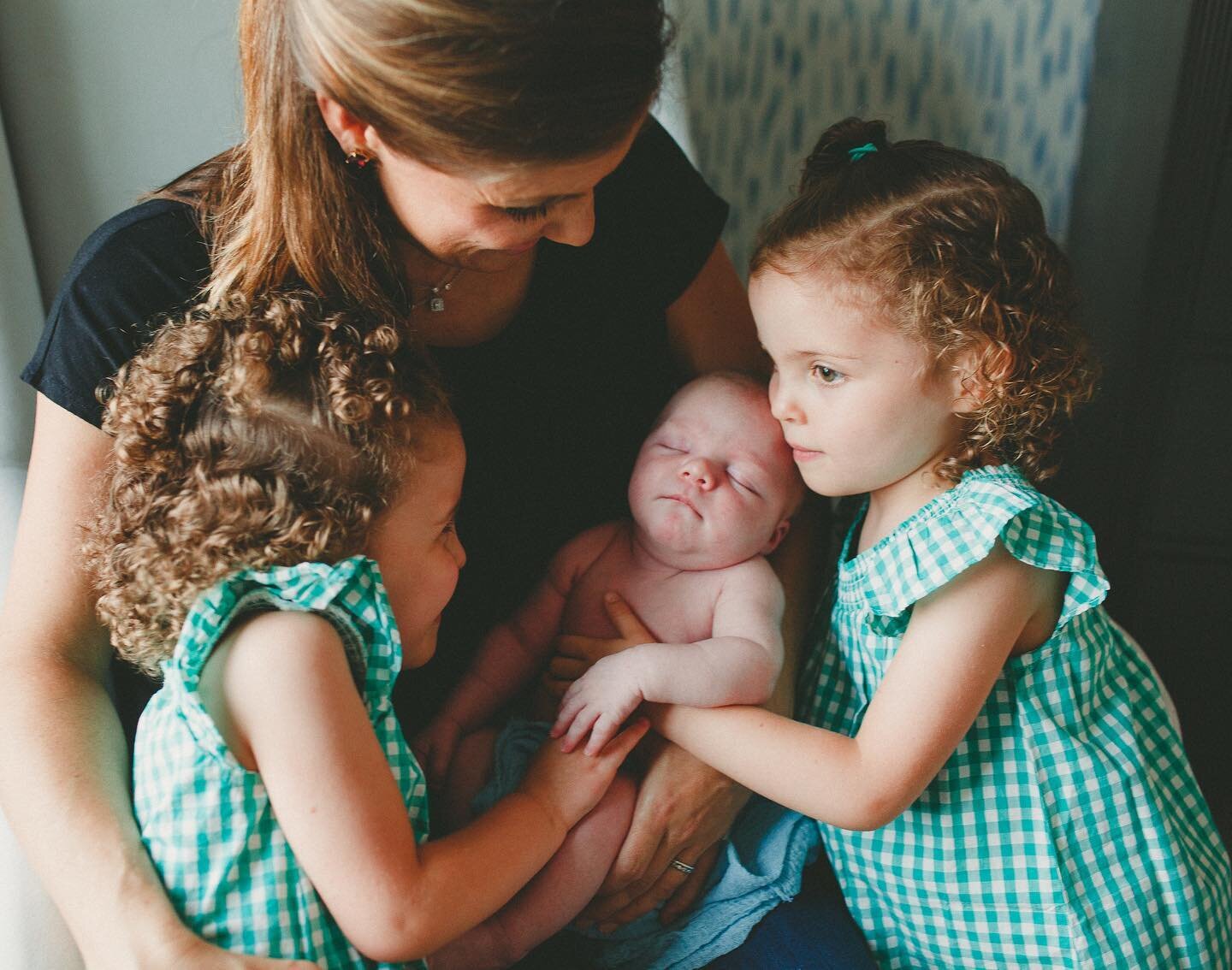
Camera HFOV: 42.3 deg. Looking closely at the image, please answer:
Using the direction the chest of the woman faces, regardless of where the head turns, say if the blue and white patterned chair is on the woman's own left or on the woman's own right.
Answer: on the woman's own left

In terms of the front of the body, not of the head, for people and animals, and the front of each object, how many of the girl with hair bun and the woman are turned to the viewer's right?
0

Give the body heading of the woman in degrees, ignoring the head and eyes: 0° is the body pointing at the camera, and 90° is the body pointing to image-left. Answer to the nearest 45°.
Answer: approximately 0°

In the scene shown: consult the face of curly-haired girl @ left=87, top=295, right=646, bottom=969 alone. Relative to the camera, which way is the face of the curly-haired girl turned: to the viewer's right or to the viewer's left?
to the viewer's right

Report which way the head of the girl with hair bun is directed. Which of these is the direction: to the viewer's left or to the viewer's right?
to the viewer's left

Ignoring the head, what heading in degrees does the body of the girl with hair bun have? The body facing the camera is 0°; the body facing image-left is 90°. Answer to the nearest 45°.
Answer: approximately 90°

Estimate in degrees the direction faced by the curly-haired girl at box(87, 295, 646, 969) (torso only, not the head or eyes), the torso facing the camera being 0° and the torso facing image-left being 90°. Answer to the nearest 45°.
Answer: approximately 270°
